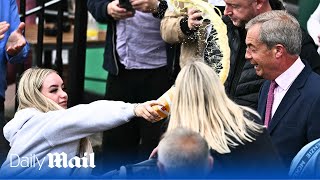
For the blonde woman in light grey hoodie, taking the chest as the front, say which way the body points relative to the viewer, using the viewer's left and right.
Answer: facing to the right of the viewer

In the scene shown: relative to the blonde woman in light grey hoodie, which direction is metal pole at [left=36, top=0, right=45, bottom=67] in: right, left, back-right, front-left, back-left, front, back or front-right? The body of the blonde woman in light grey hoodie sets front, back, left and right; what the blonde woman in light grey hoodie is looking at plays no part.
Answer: left

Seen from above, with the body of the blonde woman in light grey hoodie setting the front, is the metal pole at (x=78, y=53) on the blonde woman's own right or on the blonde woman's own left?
on the blonde woman's own left

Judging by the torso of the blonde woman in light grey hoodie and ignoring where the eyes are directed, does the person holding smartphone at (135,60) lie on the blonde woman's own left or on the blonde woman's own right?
on the blonde woman's own left

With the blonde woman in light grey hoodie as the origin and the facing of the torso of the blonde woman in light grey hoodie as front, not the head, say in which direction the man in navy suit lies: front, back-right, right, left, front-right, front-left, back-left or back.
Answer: front

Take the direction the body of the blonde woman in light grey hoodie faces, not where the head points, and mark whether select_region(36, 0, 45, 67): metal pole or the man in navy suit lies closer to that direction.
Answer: the man in navy suit

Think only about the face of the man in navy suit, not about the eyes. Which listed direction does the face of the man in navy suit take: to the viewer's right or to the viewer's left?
to the viewer's left
